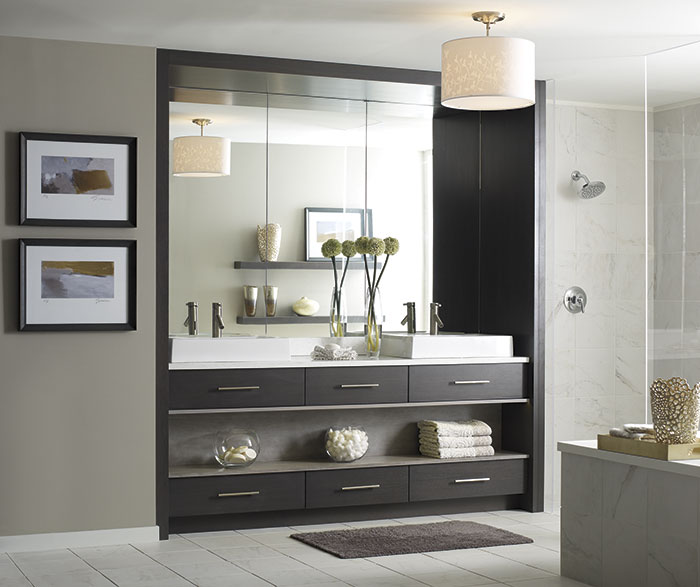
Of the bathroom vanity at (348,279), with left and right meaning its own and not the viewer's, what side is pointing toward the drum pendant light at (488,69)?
front

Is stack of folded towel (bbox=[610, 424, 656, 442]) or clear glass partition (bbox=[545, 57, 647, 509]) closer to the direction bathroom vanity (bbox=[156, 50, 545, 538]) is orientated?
the stack of folded towel

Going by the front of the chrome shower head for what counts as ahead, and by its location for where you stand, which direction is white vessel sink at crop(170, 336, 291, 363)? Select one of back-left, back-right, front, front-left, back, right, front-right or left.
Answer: right

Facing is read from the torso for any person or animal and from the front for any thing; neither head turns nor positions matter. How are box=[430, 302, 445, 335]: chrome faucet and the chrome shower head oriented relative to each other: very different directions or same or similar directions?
same or similar directions

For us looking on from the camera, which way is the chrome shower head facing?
facing the viewer and to the right of the viewer

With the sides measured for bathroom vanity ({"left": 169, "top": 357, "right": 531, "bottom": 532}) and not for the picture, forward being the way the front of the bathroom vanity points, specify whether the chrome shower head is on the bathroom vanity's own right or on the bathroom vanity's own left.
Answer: on the bathroom vanity's own left

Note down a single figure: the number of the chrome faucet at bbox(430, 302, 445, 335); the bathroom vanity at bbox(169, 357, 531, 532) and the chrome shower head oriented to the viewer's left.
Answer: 0

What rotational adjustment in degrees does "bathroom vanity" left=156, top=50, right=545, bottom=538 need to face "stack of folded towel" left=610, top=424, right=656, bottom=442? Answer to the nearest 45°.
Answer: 0° — it already faces it

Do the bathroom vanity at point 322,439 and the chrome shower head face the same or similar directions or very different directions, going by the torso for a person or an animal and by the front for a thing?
same or similar directions

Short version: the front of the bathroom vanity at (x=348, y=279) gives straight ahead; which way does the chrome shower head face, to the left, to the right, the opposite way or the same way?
the same way

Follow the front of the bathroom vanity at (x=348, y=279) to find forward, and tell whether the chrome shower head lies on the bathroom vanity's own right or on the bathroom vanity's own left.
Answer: on the bathroom vanity's own left

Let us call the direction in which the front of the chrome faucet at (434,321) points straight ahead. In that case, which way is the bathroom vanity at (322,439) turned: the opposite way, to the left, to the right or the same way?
the same way

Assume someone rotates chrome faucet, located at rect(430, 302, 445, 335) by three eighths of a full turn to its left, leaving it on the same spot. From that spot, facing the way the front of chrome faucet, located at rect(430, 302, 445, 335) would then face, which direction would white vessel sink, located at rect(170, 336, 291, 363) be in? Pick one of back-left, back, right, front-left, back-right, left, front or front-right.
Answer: back-left
